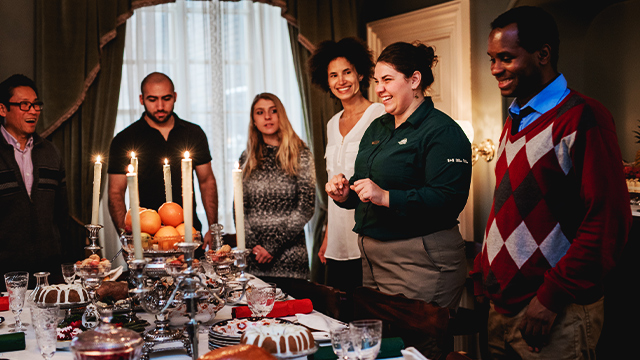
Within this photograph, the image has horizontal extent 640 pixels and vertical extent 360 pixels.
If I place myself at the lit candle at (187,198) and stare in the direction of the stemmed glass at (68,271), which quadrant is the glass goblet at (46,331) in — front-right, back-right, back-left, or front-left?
front-left

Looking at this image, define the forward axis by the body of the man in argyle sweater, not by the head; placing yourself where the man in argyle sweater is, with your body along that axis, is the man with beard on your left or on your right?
on your right

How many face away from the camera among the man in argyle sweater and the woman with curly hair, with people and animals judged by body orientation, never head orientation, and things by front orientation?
0

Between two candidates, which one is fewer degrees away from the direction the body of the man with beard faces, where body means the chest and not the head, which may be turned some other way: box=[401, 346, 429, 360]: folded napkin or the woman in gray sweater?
the folded napkin

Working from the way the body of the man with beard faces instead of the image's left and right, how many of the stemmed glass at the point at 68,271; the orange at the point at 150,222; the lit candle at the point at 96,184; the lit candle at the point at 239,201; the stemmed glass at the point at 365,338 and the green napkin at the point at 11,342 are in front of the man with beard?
6

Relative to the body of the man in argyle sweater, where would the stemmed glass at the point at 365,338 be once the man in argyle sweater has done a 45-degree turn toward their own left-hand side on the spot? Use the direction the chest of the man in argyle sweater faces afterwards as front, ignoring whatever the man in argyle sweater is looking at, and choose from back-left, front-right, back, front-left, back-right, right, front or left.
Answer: front-right

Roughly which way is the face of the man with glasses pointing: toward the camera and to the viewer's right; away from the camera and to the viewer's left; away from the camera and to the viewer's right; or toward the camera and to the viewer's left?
toward the camera and to the viewer's right

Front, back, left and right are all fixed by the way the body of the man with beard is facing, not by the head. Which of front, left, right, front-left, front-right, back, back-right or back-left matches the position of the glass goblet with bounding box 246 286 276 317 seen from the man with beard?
front

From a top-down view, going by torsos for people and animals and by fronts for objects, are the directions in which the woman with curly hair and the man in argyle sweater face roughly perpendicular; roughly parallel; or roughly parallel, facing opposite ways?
roughly parallel

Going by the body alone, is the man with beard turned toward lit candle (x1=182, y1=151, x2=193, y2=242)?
yes

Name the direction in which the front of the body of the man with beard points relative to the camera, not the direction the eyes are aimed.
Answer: toward the camera

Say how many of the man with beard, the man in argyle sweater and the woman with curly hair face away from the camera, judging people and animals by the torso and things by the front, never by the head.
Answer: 0

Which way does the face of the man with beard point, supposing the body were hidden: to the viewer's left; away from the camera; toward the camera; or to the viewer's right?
toward the camera

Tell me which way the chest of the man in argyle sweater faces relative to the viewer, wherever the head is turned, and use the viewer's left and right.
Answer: facing the viewer and to the left of the viewer

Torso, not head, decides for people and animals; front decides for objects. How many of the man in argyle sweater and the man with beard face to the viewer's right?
0
